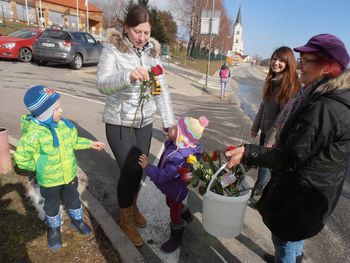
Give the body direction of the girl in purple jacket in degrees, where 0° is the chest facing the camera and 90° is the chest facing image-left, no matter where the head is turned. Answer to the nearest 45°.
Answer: approximately 90°

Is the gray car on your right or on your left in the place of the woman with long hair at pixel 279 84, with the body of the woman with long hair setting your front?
on your right

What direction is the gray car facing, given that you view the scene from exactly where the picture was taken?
facing away from the viewer and to the right of the viewer

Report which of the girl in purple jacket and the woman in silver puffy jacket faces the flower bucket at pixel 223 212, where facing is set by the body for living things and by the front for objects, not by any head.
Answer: the woman in silver puffy jacket

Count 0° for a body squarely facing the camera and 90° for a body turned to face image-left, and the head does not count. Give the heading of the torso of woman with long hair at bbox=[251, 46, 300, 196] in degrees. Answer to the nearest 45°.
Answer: approximately 45°

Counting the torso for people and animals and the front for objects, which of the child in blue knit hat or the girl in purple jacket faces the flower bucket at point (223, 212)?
the child in blue knit hat

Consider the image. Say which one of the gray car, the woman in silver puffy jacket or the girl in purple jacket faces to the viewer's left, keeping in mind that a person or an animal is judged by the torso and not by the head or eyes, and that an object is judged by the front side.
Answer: the girl in purple jacket

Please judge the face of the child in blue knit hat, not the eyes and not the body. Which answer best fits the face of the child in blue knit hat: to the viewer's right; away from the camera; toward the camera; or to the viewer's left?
to the viewer's right

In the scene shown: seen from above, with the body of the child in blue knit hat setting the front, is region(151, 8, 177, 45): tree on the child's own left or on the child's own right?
on the child's own left

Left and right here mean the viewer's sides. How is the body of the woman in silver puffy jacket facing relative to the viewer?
facing the viewer and to the right of the viewer

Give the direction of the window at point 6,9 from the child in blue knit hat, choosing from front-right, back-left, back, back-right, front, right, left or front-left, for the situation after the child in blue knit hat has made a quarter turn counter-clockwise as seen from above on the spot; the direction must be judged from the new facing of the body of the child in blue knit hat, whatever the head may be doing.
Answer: front-left

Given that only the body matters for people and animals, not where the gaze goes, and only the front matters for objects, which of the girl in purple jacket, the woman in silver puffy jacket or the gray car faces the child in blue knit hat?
the girl in purple jacket

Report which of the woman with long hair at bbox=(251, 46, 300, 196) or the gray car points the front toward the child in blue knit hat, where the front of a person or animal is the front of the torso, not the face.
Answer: the woman with long hair

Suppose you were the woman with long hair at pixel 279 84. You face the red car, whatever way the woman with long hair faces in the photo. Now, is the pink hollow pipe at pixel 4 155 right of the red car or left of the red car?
left
